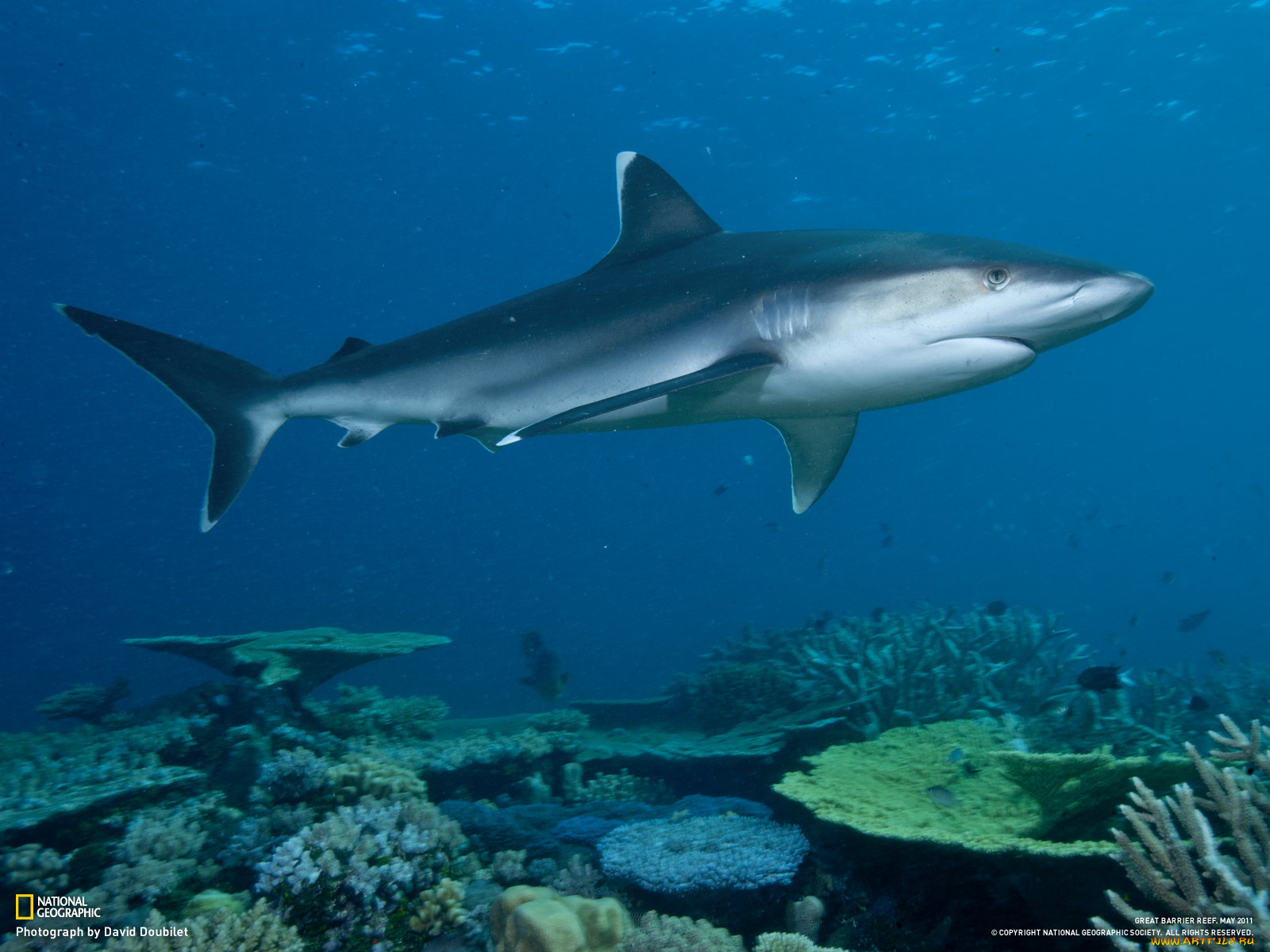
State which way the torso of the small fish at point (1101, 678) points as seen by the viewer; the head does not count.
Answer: to the viewer's left

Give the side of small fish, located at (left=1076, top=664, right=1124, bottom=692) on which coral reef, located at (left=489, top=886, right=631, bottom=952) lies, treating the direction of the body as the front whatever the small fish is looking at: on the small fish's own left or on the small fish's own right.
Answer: on the small fish's own left

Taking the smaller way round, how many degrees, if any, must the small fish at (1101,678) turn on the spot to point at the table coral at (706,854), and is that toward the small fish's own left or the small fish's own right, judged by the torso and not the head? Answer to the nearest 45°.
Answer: approximately 45° to the small fish's own left

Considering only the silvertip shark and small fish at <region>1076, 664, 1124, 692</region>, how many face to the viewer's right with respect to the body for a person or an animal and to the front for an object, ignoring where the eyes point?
1

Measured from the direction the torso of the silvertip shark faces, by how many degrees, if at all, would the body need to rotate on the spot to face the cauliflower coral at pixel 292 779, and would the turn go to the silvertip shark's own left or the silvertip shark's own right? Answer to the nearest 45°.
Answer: approximately 180°

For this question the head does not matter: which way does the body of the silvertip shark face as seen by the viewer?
to the viewer's right

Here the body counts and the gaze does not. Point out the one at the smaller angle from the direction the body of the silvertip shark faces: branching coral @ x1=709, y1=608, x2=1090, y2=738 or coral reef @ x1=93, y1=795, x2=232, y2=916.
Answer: the branching coral
